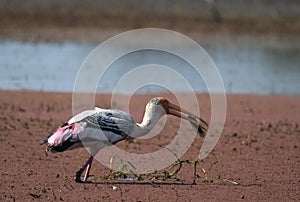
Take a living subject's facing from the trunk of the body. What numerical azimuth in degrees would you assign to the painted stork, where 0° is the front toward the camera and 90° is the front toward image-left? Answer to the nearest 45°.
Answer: approximately 270°
